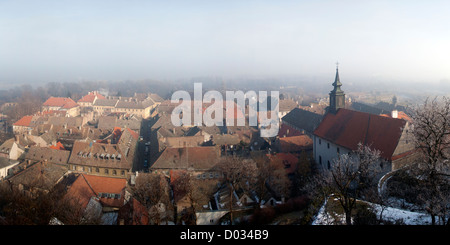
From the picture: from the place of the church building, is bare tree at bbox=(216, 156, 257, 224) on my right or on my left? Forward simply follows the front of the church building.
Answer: on my left

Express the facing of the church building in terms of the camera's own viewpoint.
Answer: facing away from the viewer and to the left of the viewer

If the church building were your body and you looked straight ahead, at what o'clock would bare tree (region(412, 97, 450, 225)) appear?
The bare tree is roughly at 7 o'clock from the church building.
